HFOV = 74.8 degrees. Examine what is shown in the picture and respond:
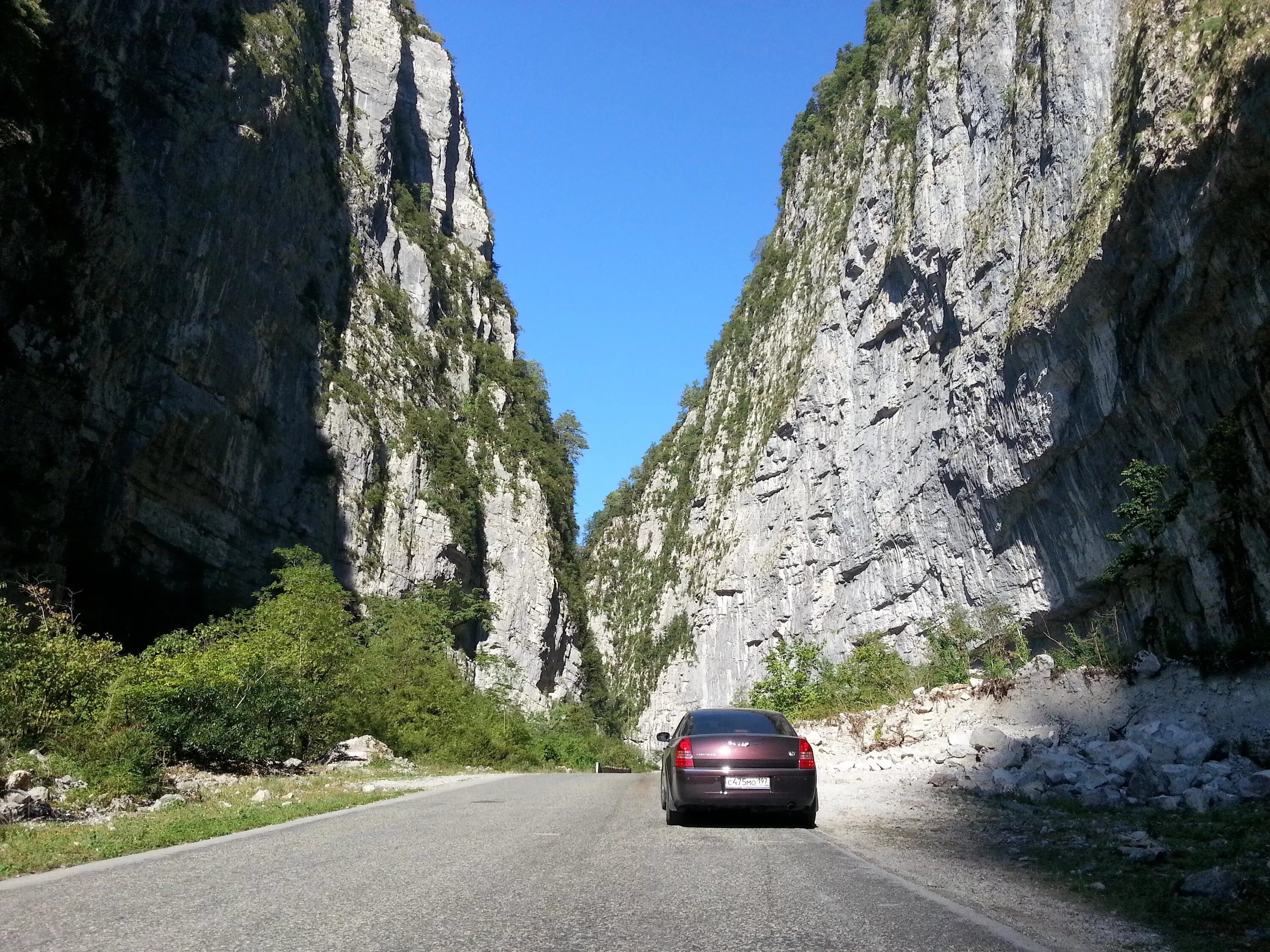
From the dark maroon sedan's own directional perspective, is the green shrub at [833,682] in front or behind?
in front

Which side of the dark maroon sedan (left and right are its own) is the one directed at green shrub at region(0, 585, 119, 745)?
left

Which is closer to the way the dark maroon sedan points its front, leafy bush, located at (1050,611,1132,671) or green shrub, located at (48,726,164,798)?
the leafy bush

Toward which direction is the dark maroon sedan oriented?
away from the camera

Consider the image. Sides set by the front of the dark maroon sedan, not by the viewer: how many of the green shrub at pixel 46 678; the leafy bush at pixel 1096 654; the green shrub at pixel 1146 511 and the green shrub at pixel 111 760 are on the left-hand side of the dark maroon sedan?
2

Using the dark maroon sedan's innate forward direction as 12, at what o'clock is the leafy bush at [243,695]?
The leafy bush is roughly at 10 o'clock from the dark maroon sedan.

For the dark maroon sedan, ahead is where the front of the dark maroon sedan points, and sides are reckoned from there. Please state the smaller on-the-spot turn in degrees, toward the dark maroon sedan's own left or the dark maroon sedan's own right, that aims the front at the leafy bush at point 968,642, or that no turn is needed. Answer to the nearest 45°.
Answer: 0° — it already faces it

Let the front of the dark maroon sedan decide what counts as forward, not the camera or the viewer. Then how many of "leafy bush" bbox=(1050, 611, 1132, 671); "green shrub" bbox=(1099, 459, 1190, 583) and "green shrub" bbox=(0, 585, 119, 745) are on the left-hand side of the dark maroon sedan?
1

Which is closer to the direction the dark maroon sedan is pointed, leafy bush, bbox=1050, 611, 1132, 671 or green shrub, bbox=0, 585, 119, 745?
the leafy bush

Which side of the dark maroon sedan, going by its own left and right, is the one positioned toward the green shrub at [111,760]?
left

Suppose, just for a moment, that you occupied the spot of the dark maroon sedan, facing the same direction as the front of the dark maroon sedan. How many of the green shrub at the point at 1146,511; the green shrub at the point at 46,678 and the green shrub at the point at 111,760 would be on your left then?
2

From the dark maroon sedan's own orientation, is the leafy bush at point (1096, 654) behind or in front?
in front

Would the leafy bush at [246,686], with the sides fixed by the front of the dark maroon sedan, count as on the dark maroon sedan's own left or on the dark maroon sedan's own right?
on the dark maroon sedan's own left

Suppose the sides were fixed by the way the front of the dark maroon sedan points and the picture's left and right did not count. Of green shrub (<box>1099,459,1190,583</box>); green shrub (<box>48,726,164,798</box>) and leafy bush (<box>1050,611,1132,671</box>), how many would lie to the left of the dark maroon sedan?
1
